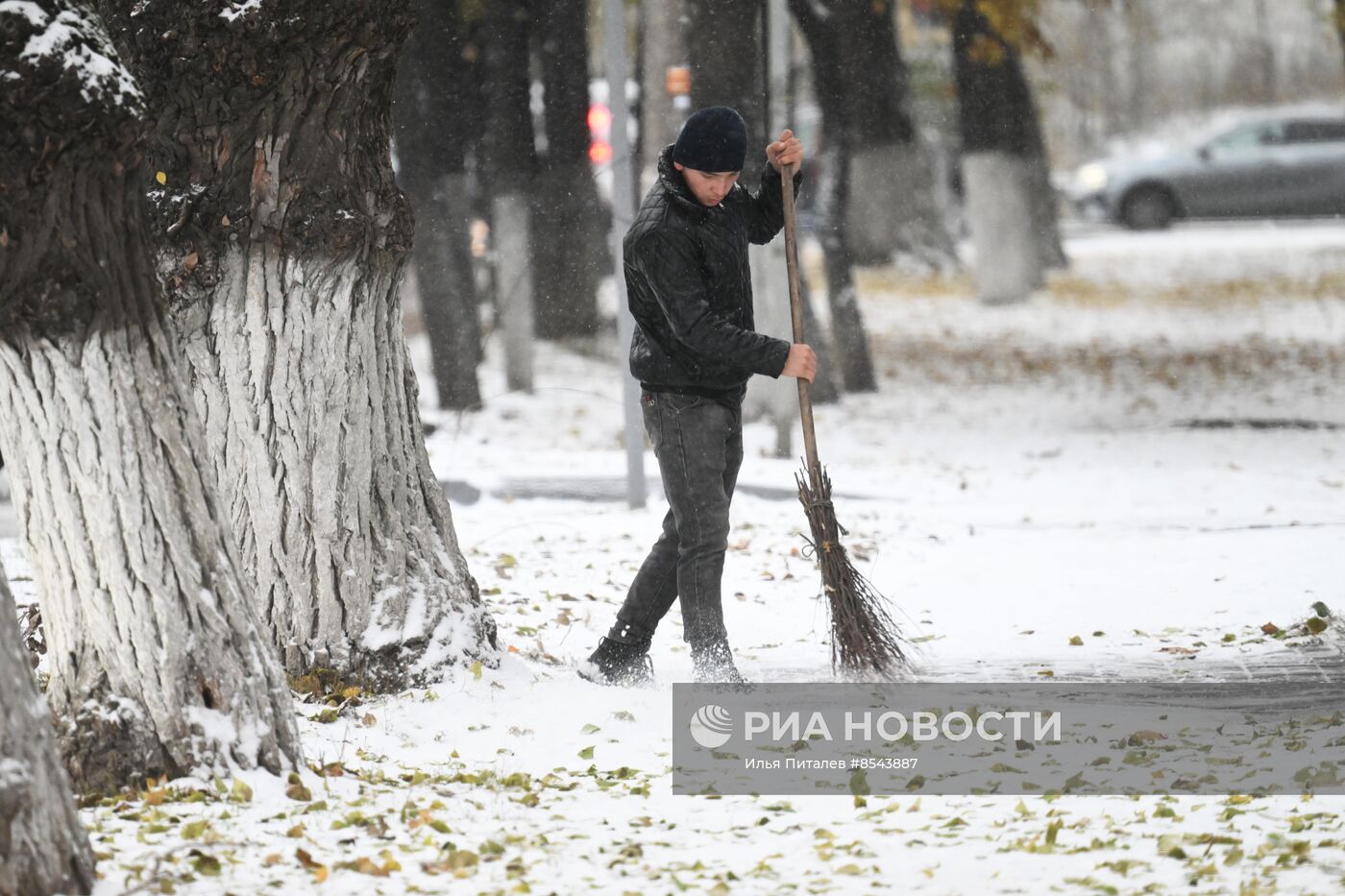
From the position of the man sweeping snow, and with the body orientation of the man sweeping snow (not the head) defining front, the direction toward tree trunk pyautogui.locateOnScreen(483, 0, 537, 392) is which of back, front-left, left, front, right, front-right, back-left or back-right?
back-left

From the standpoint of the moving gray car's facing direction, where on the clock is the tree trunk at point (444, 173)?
The tree trunk is roughly at 10 o'clock from the moving gray car.

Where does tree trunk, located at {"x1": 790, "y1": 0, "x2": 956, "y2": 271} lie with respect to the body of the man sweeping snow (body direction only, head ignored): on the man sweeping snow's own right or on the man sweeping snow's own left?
on the man sweeping snow's own left

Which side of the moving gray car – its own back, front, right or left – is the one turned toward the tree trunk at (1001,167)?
left

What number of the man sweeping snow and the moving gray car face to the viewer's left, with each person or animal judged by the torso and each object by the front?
1

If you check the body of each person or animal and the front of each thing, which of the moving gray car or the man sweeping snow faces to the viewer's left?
the moving gray car

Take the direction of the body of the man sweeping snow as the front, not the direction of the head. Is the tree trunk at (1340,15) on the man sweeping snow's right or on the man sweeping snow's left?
on the man sweeping snow's left

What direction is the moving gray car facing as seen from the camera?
to the viewer's left

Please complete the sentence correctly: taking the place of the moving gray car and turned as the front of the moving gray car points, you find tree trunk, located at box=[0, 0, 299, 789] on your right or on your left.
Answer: on your left

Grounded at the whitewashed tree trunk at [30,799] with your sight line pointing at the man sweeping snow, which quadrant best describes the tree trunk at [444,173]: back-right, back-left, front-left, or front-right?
front-left

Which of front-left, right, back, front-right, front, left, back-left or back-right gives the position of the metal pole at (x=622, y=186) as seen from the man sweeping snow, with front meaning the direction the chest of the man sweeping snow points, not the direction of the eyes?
back-left

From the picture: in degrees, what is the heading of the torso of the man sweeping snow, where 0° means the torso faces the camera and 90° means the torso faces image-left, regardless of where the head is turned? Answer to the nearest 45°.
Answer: approximately 315°
